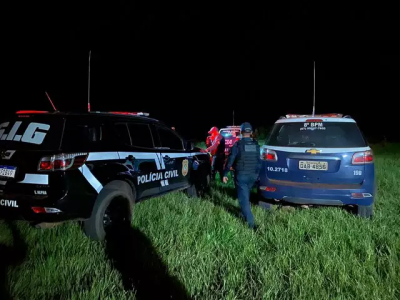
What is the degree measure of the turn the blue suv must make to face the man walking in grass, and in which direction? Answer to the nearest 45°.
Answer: approximately 135° to its left

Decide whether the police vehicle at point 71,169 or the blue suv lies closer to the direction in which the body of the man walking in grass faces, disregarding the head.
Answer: the blue suv

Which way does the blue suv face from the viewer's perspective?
away from the camera

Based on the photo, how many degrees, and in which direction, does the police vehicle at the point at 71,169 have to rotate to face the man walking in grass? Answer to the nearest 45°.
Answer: approximately 45° to its right

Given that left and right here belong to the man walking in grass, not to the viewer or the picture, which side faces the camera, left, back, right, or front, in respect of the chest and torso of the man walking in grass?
back

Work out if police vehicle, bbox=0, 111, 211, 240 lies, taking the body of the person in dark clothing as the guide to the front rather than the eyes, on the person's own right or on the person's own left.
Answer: on the person's own left

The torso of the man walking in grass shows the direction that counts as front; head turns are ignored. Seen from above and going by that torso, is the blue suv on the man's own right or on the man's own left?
on the man's own right

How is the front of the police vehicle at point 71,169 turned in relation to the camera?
facing away from the viewer and to the right of the viewer

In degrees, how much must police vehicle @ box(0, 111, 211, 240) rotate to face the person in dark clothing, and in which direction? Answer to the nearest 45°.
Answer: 0° — it already faces them
